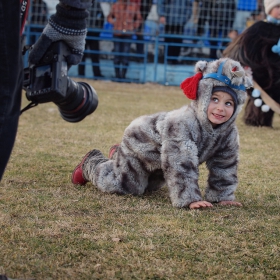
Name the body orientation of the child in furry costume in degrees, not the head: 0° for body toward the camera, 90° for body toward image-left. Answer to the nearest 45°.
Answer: approximately 315°

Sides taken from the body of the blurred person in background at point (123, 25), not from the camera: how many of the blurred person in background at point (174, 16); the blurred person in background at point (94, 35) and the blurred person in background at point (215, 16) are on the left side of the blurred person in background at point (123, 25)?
2

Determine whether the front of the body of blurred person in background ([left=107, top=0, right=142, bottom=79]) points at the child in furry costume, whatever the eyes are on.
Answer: yes

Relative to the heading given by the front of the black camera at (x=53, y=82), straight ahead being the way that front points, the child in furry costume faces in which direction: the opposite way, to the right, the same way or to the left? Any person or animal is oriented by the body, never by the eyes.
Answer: to the right

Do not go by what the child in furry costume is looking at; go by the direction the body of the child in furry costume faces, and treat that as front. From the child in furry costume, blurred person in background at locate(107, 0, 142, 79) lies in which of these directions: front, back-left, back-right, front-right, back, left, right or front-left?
back-left

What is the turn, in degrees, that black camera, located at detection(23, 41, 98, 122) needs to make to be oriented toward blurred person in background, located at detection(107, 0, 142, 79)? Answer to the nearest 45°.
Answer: approximately 45° to its left

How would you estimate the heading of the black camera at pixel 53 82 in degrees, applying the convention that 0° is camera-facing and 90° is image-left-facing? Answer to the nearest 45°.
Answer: approximately 225°

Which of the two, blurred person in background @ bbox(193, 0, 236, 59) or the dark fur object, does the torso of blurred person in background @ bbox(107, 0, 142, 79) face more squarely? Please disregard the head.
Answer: the dark fur object

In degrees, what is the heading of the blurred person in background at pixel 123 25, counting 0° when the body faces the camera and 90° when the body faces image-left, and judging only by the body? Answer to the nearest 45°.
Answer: approximately 0°

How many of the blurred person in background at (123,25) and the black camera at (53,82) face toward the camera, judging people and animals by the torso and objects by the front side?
1

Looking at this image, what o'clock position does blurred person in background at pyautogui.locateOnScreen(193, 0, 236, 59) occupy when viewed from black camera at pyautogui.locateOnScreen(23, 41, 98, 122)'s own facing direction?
The blurred person in background is roughly at 11 o'clock from the black camera.

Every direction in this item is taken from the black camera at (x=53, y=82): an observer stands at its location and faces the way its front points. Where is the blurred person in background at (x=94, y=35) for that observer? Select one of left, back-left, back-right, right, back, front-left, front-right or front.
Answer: front-left

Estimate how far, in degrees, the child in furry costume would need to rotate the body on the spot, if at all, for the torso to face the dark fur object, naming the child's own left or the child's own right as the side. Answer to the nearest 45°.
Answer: approximately 135° to the child's own left
